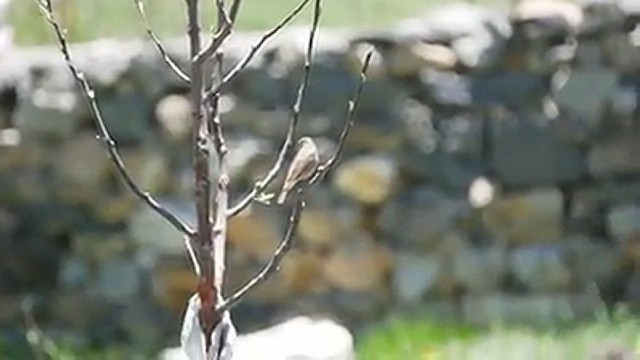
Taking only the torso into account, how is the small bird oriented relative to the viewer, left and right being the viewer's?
facing to the right of the viewer
